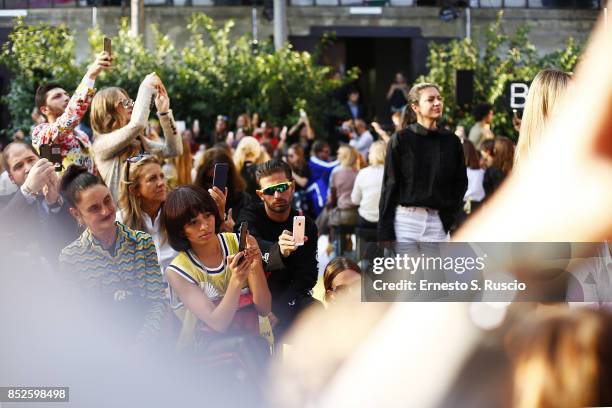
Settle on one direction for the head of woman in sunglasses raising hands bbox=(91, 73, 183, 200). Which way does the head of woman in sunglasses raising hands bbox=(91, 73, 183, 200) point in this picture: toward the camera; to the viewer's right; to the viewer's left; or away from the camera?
to the viewer's right

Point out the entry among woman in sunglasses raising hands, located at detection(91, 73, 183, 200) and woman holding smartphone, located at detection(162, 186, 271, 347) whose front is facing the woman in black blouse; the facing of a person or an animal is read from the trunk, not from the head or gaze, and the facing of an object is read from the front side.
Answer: woman in sunglasses raising hands, located at detection(91, 73, 183, 200)

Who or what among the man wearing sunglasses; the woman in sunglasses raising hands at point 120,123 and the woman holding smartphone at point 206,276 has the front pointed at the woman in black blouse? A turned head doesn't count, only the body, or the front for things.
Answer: the woman in sunglasses raising hands at point 120,123

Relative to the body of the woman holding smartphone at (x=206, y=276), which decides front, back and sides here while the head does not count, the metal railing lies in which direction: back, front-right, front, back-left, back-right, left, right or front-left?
back-left

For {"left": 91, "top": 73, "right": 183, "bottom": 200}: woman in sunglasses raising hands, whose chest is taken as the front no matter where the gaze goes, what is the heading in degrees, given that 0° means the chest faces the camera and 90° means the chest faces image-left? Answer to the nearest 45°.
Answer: approximately 270°

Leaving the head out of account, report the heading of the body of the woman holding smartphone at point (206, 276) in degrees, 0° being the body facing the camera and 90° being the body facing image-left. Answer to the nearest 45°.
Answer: approximately 315°

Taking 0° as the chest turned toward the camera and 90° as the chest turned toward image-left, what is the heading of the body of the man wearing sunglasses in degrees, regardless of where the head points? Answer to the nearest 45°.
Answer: approximately 315°

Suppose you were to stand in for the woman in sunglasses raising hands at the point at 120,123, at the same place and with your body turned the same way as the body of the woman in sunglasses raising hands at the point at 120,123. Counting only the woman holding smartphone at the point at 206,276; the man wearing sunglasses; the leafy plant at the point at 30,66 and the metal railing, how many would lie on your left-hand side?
2
